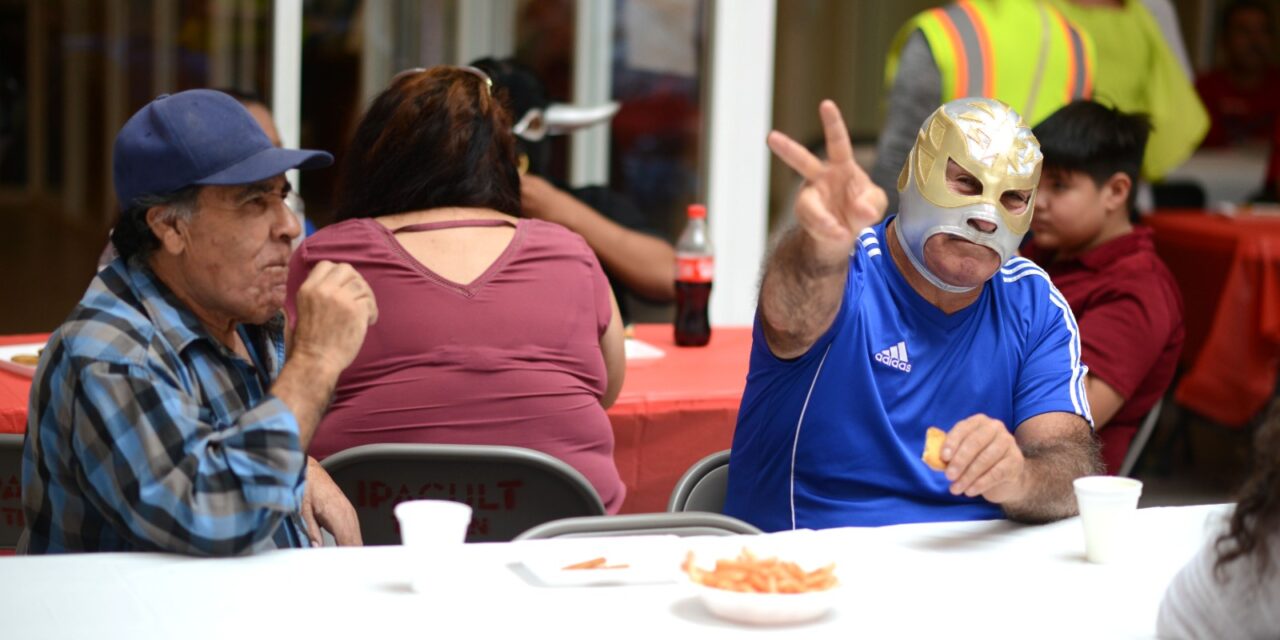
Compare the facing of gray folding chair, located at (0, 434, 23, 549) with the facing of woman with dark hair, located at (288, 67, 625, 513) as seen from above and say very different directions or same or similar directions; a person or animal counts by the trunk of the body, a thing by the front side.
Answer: same or similar directions

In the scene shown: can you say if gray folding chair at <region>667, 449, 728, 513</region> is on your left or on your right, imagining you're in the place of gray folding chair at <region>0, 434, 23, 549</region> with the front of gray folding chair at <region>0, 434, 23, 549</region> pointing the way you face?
on your right

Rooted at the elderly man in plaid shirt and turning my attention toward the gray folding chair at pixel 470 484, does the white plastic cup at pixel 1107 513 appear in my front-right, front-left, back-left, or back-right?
front-right

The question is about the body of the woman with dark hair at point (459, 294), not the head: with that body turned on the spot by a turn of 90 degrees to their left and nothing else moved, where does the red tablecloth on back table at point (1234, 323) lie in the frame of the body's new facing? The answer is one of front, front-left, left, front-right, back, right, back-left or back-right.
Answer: back-right

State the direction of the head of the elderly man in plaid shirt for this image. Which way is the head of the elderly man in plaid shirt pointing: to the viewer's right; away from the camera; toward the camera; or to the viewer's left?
to the viewer's right

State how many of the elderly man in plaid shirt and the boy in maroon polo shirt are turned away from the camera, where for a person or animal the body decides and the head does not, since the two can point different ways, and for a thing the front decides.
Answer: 0

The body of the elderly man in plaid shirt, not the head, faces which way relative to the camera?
to the viewer's right

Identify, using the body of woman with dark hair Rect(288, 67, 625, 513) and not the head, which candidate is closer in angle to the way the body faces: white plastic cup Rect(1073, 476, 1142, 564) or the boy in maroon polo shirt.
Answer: the boy in maroon polo shirt

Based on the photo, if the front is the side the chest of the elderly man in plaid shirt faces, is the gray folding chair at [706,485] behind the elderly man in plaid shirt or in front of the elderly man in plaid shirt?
in front

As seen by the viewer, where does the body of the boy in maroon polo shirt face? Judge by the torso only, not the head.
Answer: to the viewer's left

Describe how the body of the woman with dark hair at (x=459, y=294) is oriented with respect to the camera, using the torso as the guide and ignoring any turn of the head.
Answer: away from the camera

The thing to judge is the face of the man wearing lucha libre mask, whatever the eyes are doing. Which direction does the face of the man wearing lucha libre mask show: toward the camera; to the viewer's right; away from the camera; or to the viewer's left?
toward the camera
